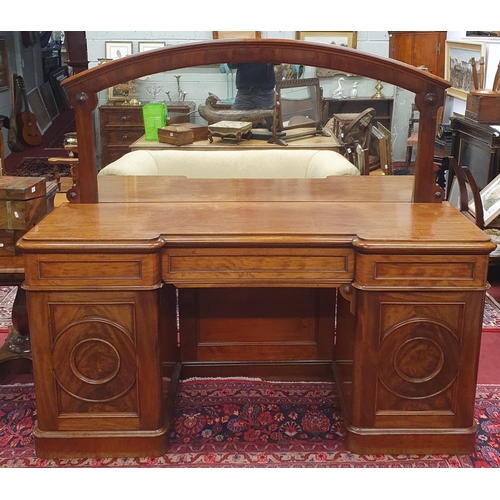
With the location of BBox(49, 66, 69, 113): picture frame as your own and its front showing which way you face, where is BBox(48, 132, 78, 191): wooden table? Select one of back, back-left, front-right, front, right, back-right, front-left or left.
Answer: front-right

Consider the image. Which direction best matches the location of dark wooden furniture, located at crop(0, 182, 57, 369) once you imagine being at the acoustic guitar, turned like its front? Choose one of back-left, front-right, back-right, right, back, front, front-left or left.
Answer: front-right

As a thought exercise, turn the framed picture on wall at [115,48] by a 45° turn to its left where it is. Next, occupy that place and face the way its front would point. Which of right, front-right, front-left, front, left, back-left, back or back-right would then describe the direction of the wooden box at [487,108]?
front-left

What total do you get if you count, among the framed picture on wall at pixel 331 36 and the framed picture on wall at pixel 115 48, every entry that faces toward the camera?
2

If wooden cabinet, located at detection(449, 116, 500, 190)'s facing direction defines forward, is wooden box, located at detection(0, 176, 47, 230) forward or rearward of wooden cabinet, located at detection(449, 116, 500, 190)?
forward

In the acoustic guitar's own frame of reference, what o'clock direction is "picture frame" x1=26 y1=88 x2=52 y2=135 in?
The picture frame is roughly at 8 o'clock from the acoustic guitar.

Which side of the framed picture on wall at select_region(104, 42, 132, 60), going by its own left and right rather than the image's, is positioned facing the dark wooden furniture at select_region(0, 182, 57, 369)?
front

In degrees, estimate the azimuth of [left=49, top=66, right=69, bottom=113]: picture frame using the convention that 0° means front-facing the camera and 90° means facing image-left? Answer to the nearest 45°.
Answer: approximately 315°
